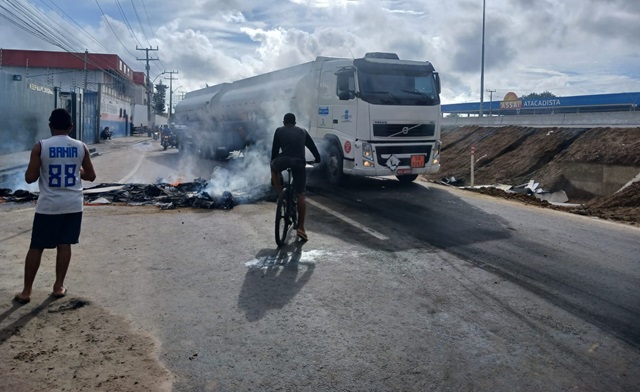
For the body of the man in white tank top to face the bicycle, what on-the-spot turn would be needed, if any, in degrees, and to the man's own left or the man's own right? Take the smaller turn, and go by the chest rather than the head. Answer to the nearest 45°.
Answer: approximately 45° to the man's own right

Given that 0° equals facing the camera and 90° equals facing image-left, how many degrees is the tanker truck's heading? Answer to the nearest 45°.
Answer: approximately 315°

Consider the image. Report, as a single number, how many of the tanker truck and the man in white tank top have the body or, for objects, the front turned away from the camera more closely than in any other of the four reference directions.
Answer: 1

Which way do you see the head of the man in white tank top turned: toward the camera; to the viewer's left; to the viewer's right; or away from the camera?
away from the camera

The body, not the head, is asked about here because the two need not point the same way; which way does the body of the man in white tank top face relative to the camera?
away from the camera

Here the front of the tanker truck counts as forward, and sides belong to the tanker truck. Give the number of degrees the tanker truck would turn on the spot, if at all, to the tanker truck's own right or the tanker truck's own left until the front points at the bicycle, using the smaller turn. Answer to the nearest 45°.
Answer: approximately 45° to the tanker truck's own right

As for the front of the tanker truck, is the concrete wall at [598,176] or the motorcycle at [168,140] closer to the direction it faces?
the concrete wall

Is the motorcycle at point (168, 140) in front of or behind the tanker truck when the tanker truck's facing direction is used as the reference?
behind

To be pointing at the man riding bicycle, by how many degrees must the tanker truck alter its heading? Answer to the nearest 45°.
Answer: approximately 45° to its right

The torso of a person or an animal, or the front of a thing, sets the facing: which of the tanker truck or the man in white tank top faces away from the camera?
the man in white tank top
